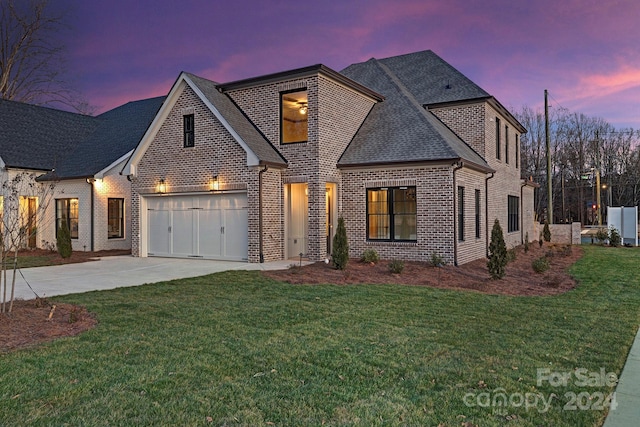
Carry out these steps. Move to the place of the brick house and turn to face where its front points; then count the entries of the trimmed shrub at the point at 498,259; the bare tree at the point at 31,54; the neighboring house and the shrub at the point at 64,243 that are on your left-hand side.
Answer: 1

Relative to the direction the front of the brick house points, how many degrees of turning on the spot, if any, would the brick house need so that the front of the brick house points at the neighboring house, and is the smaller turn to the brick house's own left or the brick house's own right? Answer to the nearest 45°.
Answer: approximately 90° to the brick house's own right

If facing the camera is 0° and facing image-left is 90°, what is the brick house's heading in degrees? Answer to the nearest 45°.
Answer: approximately 45°

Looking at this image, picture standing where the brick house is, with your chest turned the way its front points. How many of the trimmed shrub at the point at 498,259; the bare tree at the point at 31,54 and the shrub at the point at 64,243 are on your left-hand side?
1

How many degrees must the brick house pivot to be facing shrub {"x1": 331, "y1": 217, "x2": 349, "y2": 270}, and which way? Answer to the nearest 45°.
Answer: approximately 45° to its left

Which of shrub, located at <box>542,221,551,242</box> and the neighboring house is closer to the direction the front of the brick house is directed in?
the neighboring house

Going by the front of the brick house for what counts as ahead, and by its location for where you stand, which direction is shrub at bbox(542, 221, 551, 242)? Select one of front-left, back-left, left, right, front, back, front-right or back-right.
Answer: back

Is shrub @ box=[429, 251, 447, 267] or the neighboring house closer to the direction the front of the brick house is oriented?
the shrub

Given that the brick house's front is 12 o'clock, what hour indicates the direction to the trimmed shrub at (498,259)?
The trimmed shrub is roughly at 9 o'clock from the brick house.

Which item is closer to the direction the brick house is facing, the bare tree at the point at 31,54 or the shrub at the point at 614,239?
the bare tree
